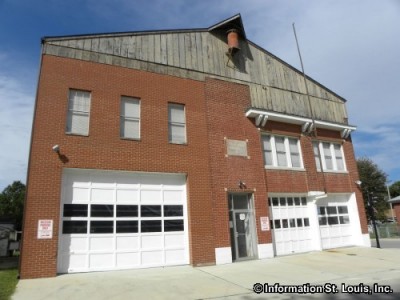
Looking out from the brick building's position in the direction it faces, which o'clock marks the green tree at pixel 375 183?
The green tree is roughly at 9 o'clock from the brick building.

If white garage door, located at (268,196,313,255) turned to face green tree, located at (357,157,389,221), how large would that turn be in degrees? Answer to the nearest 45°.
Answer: approximately 135° to its left

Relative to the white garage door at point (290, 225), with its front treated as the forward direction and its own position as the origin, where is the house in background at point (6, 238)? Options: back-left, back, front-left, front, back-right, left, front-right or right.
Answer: back-right

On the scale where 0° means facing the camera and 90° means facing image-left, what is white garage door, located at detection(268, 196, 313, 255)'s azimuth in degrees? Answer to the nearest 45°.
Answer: approximately 315°

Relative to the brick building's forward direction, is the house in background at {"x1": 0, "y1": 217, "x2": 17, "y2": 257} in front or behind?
behind

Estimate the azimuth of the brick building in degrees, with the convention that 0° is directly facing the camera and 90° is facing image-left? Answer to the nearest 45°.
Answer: approximately 315°
